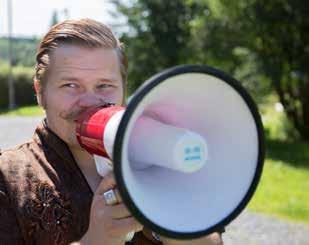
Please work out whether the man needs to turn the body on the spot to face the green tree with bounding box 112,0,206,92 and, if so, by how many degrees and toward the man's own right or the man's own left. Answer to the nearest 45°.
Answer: approximately 135° to the man's own left

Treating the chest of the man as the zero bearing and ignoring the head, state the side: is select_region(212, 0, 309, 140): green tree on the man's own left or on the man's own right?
on the man's own left

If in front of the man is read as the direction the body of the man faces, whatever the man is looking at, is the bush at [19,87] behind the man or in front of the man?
behind

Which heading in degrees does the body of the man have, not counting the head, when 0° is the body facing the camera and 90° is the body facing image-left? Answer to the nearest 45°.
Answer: approximately 315°

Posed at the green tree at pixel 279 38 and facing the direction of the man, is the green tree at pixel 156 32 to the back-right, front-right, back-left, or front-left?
back-right
